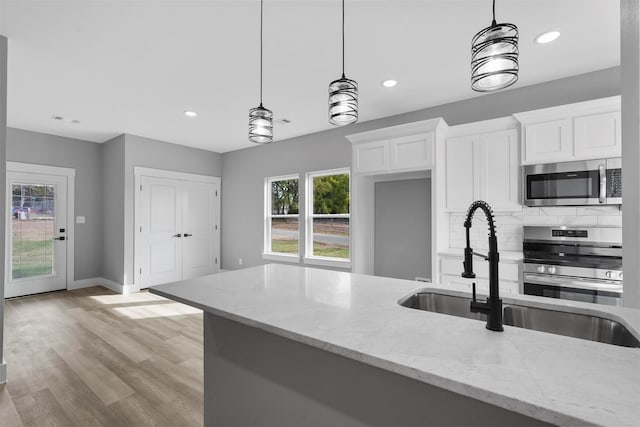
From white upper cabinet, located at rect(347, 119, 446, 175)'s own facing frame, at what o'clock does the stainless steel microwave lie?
The stainless steel microwave is roughly at 8 o'clock from the white upper cabinet.

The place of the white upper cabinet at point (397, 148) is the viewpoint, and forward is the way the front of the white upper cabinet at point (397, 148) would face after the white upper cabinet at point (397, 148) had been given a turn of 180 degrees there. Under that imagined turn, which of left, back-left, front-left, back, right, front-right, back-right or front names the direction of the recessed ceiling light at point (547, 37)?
right

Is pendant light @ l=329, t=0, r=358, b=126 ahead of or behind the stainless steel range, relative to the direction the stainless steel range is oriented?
ahead

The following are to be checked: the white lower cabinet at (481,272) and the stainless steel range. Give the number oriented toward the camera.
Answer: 2

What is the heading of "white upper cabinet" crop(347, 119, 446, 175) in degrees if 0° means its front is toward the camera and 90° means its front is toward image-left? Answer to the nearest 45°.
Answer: approximately 45°

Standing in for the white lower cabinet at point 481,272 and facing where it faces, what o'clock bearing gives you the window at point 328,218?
The window is roughly at 4 o'clock from the white lower cabinet.

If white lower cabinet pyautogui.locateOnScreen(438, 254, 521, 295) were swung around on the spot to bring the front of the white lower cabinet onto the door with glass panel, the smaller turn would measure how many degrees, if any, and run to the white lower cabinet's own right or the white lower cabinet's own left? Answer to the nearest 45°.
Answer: approximately 90° to the white lower cabinet's own right

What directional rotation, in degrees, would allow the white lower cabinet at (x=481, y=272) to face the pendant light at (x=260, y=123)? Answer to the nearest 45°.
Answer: approximately 45° to its right

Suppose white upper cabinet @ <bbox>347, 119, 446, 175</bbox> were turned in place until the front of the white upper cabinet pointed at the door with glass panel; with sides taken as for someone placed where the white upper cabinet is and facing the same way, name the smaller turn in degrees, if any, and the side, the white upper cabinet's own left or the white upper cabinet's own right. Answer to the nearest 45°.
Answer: approximately 45° to the white upper cabinet's own right

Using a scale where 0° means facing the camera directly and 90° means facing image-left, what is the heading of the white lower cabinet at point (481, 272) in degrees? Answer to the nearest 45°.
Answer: approximately 0°
